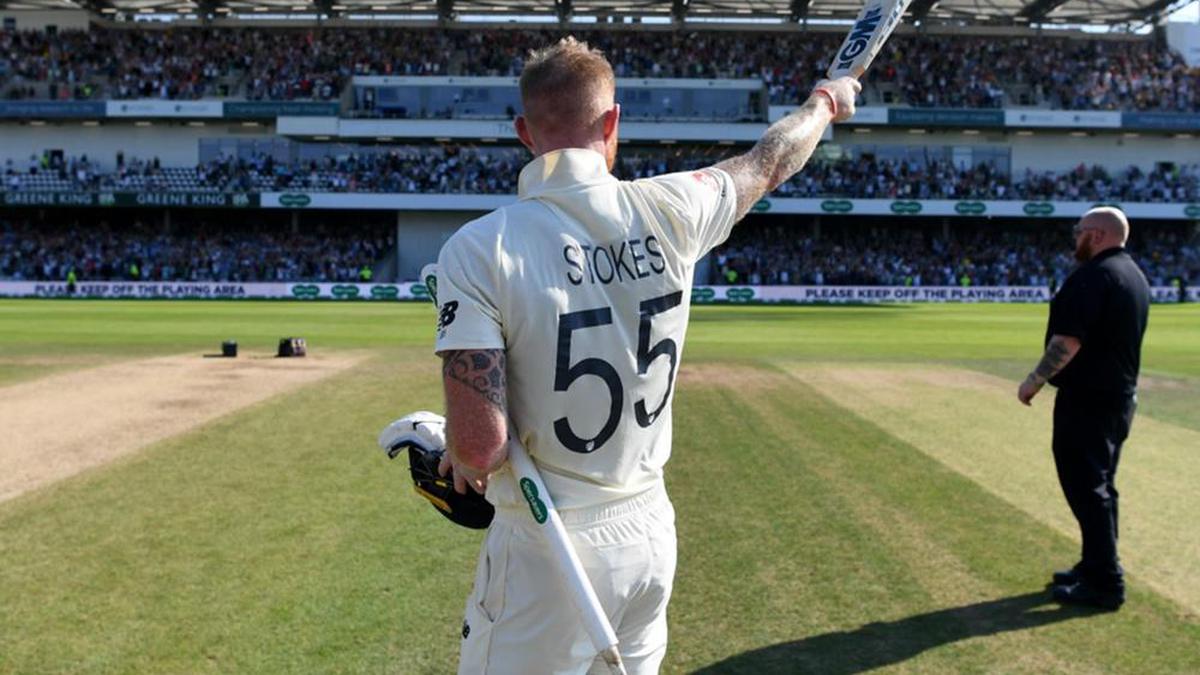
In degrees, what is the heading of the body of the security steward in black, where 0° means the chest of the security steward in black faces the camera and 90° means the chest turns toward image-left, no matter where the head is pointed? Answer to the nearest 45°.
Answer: approximately 90°
